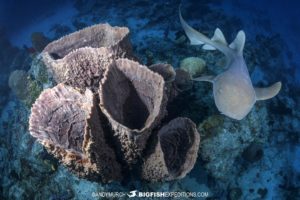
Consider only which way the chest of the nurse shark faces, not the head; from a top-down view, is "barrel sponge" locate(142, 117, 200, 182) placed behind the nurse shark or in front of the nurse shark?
in front

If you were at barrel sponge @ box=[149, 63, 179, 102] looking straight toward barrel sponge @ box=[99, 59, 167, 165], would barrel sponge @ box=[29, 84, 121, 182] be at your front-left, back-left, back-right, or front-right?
front-right

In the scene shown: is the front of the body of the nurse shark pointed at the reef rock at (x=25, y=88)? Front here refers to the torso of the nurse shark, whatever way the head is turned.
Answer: no

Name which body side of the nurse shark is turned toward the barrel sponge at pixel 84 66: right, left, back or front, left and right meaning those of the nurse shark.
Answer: right

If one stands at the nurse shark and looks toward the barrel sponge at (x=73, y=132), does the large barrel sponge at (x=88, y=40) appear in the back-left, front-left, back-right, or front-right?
front-right

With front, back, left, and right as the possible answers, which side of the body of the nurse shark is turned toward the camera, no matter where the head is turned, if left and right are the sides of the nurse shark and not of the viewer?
front

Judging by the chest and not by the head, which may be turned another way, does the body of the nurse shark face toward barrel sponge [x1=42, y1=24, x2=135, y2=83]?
no

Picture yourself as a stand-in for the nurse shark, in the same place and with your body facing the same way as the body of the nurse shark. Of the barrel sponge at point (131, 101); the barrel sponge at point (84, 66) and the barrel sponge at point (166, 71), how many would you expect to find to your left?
0

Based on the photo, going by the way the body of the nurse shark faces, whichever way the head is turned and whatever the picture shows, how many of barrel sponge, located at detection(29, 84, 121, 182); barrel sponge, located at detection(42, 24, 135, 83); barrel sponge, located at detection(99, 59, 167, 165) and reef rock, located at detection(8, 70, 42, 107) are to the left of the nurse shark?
0

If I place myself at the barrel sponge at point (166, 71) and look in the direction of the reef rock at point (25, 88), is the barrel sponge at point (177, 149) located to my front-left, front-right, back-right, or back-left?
back-left

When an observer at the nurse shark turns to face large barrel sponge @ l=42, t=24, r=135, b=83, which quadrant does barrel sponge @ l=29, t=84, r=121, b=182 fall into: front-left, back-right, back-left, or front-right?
front-left

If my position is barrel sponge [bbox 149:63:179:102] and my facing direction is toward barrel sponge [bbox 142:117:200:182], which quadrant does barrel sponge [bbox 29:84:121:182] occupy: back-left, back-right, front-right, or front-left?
front-right

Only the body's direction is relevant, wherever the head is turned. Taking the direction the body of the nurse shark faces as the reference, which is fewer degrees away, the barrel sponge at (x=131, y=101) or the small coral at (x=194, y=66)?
the barrel sponge

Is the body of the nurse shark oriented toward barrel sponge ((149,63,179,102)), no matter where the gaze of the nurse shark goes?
no

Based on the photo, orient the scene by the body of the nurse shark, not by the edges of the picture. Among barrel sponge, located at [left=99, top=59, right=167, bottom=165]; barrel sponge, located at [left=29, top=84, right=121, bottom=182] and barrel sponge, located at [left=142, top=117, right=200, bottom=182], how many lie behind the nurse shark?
0

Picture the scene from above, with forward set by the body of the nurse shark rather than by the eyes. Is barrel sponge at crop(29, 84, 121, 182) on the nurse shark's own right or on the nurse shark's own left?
on the nurse shark's own right

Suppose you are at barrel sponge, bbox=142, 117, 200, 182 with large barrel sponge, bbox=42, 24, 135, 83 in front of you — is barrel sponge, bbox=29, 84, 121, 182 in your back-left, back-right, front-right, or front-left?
front-left
